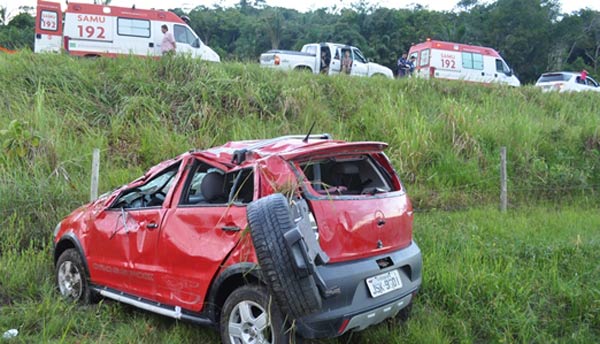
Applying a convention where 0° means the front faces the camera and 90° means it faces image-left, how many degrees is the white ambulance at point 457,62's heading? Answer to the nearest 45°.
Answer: approximately 225°

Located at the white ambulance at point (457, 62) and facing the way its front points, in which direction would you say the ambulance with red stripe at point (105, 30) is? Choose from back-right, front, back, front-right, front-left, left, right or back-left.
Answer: back

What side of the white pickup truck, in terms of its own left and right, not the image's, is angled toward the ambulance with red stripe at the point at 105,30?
back

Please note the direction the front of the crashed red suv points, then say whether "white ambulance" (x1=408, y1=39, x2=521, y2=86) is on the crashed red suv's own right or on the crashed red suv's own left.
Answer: on the crashed red suv's own right

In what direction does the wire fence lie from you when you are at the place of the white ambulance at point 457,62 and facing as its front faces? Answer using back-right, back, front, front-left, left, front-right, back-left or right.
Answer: back-right

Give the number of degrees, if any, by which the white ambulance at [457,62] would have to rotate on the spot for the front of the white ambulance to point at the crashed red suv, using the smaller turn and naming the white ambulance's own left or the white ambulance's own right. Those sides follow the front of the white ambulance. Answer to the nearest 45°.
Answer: approximately 135° to the white ambulance's own right

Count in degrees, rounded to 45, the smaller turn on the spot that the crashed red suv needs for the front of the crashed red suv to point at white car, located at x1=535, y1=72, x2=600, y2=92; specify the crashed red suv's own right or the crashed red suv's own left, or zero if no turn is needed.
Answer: approximately 90° to the crashed red suv's own right

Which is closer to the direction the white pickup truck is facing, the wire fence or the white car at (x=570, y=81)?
the white car

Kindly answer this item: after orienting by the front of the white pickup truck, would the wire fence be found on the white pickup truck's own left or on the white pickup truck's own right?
on the white pickup truck's own right

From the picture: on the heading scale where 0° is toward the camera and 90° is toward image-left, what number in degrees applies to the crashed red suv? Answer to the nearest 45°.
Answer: approximately 135°

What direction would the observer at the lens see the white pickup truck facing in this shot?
facing away from the viewer and to the right of the viewer

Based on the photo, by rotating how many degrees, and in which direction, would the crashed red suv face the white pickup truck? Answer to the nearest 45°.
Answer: approximately 45° to its right
